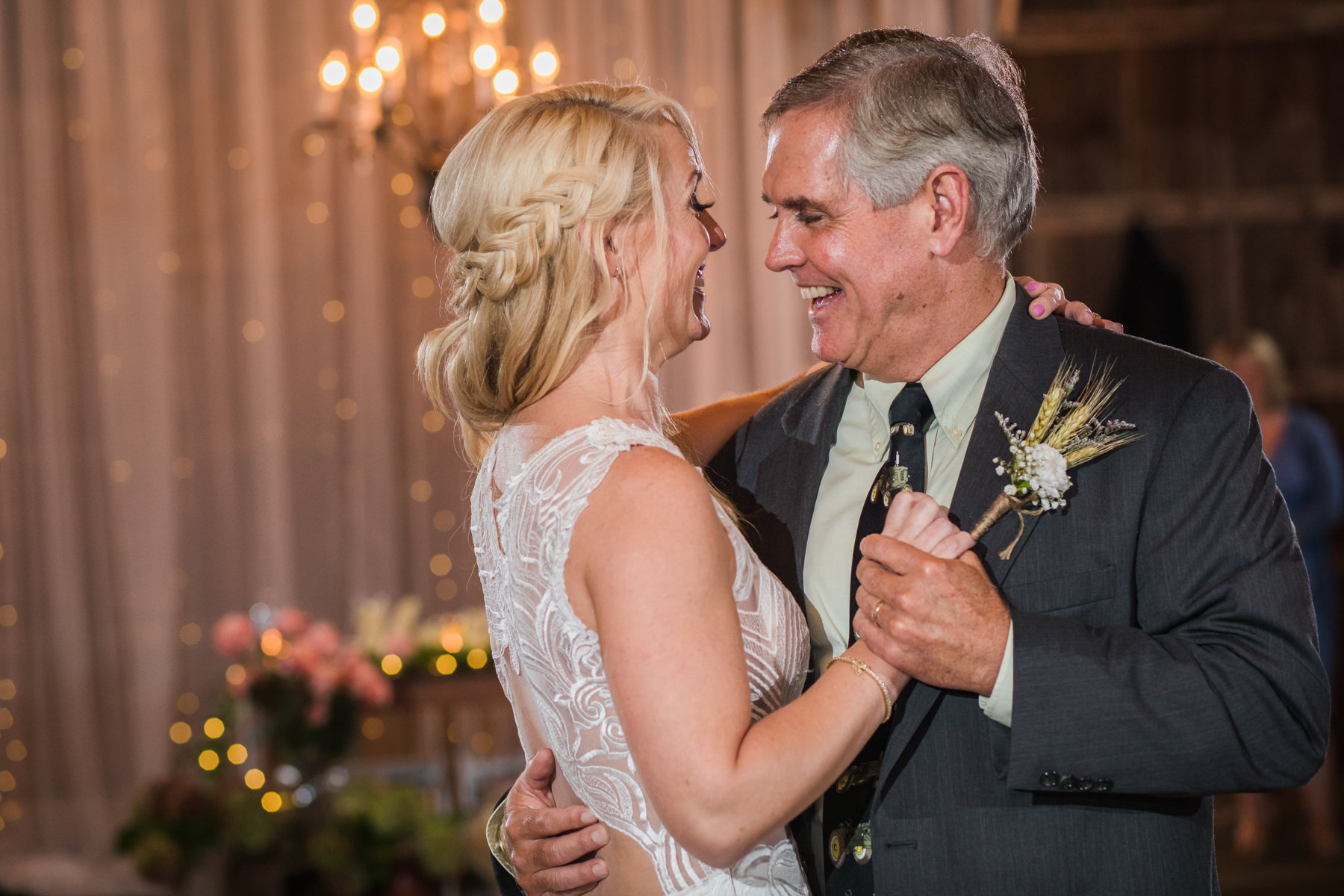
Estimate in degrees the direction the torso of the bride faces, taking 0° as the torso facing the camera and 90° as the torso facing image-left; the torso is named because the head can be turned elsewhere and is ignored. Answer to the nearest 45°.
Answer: approximately 225°

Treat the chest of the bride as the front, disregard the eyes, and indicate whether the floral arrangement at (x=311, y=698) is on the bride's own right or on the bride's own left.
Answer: on the bride's own left

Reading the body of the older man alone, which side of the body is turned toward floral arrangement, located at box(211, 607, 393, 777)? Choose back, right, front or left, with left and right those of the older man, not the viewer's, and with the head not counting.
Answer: right

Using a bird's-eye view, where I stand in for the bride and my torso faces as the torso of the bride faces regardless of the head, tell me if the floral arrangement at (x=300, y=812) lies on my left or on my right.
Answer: on my left

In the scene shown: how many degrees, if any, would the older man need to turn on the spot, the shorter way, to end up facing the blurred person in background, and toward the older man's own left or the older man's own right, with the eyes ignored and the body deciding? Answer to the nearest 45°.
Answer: approximately 135° to the older man's own right

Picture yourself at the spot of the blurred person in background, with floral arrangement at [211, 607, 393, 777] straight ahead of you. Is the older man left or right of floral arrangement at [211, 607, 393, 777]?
left

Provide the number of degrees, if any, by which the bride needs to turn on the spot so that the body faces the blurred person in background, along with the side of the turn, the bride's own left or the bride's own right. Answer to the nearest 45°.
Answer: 0° — they already face them
